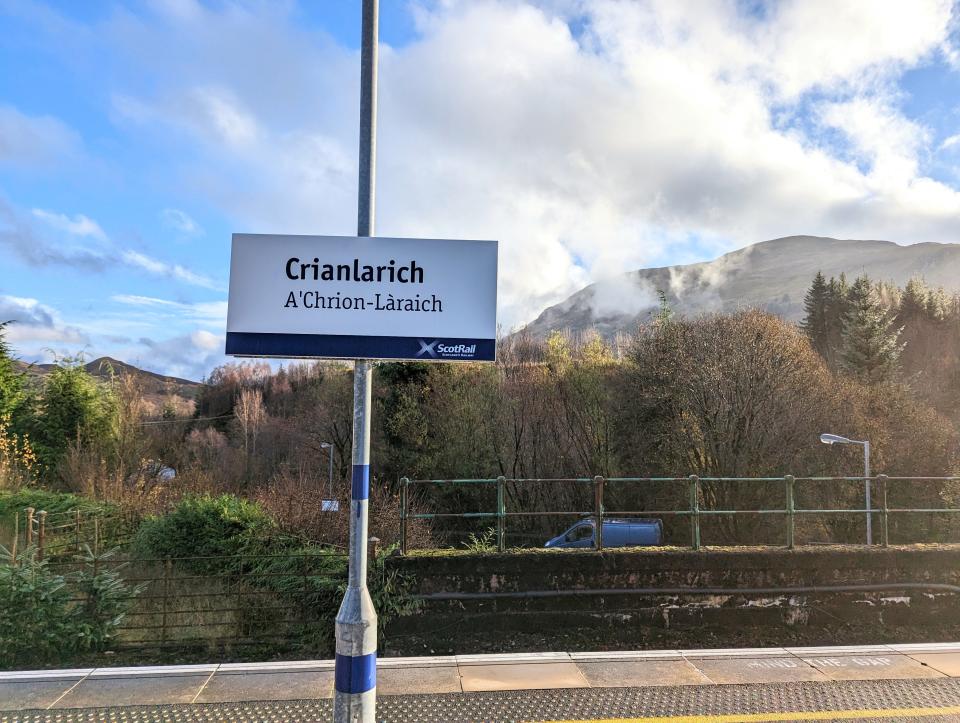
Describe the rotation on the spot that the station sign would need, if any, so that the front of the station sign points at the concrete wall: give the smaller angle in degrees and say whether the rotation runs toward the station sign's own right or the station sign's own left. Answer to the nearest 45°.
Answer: approximately 135° to the station sign's own left

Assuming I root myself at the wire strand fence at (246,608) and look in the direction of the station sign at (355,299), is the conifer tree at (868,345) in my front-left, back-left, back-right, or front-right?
back-left

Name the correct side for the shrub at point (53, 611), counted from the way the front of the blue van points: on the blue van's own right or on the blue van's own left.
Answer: on the blue van's own left

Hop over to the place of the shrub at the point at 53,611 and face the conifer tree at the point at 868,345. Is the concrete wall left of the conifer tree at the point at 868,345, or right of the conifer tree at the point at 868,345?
right

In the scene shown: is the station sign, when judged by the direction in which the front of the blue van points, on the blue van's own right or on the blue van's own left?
on the blue van's own left

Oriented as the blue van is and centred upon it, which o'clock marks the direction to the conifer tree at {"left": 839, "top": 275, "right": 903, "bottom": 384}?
The conifer tree is roughly at 4 o'clock from the blue van.

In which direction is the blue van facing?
to the viewer's left

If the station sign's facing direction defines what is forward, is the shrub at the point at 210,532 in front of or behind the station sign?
behind

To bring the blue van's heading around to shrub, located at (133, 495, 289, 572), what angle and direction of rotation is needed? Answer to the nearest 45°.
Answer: approximately 45° to its left

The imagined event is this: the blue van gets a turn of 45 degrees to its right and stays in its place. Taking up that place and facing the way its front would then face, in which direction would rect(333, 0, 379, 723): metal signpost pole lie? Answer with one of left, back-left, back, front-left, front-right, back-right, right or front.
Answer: back-left

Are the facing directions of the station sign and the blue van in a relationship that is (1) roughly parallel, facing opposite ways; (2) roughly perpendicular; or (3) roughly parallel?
roughly perpendicular

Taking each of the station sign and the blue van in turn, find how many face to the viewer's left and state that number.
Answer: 1

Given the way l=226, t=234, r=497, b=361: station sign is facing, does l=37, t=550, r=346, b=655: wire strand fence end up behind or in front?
behind
